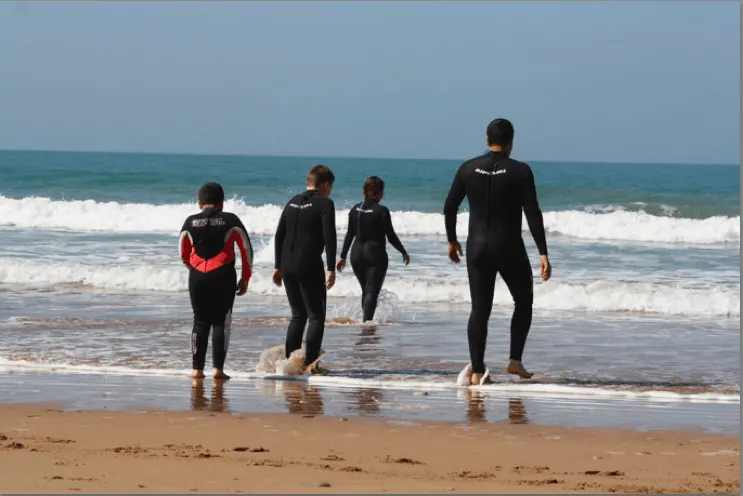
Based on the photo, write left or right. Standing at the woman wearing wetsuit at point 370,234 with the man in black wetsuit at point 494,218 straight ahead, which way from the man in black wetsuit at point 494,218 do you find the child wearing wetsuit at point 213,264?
right

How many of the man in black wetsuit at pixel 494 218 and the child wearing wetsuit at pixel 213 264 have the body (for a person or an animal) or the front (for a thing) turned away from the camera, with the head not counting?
2

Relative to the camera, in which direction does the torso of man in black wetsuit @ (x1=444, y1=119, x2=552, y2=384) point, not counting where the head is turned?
away from the camera

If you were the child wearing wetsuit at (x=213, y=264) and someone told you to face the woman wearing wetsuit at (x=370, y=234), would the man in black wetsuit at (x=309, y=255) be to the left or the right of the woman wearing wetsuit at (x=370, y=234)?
right

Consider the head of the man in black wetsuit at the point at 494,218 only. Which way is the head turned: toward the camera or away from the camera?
away from the camera

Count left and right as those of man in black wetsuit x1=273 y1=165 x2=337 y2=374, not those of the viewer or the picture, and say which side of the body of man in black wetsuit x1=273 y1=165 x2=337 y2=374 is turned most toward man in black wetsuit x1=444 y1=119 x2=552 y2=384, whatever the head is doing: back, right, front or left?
right

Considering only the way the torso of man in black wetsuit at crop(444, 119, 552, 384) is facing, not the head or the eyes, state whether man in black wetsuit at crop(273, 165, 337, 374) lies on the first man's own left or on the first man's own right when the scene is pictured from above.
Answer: on the first man's own left

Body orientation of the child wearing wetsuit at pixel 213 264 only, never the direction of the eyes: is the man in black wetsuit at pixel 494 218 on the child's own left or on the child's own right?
on the child's own right

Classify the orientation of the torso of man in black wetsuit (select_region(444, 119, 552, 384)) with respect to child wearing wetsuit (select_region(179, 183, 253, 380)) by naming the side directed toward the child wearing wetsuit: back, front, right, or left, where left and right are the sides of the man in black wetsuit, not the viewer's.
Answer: left

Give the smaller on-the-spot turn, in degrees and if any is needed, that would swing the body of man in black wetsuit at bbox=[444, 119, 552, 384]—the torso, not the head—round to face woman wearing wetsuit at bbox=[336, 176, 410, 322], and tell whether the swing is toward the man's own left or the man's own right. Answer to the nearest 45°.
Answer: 0° — they already face them

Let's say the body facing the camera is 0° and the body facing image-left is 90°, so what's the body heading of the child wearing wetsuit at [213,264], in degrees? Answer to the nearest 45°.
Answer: approximately 180°
